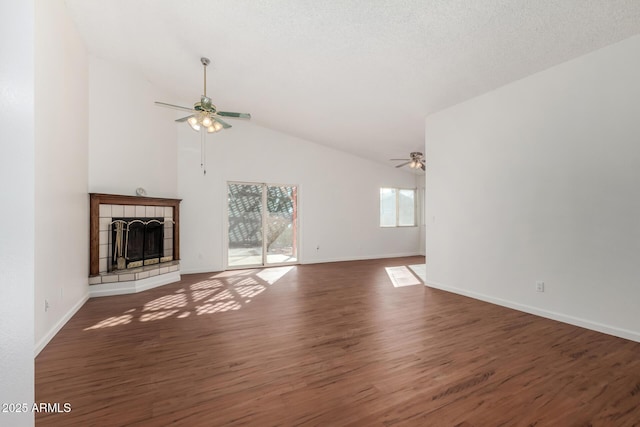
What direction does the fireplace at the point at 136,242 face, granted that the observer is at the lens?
facing the viewer and to the right of the viewer

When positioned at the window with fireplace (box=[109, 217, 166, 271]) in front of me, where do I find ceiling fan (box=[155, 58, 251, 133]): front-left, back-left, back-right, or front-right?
front-left

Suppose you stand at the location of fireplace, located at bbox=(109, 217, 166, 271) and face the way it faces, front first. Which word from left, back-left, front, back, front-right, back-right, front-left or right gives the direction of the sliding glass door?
front-left

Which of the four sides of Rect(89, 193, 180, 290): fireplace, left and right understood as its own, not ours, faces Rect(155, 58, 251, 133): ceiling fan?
front

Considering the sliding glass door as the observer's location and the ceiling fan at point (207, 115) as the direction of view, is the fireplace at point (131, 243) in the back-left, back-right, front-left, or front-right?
front-right

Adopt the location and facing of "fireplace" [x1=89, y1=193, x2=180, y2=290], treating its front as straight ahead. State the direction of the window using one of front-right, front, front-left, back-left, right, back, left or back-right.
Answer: front-left

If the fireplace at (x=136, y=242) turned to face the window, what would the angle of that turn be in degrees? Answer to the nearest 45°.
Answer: approximately 45° to its left

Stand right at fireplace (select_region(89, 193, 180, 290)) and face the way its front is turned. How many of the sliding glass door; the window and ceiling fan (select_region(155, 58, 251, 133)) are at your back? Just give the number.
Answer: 0

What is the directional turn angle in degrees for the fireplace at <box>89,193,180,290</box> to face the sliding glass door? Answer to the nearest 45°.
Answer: approximately 45° to its left

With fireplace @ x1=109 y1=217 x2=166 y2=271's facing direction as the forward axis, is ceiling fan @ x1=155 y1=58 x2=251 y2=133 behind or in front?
in front
